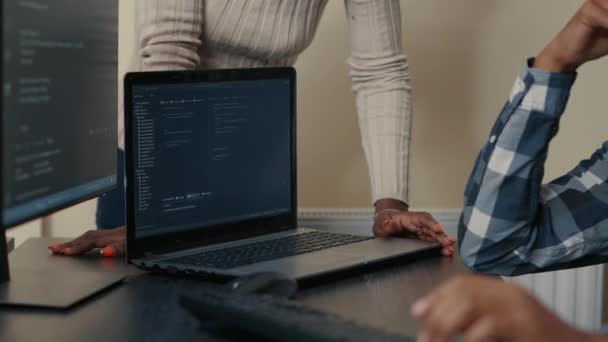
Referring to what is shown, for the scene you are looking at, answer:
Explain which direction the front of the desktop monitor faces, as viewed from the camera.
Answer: facing the viewer and to the right of the viewer

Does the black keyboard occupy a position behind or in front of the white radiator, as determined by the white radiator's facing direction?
in front

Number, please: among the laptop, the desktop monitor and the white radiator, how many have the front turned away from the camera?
0

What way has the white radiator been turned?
toward the camera

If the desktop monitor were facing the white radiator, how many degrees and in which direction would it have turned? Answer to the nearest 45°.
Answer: approximately 90° to its left

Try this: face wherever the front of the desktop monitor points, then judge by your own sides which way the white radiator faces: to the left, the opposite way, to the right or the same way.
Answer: to the right

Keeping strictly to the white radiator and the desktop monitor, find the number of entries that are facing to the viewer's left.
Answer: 0

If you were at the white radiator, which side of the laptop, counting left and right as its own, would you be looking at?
left
